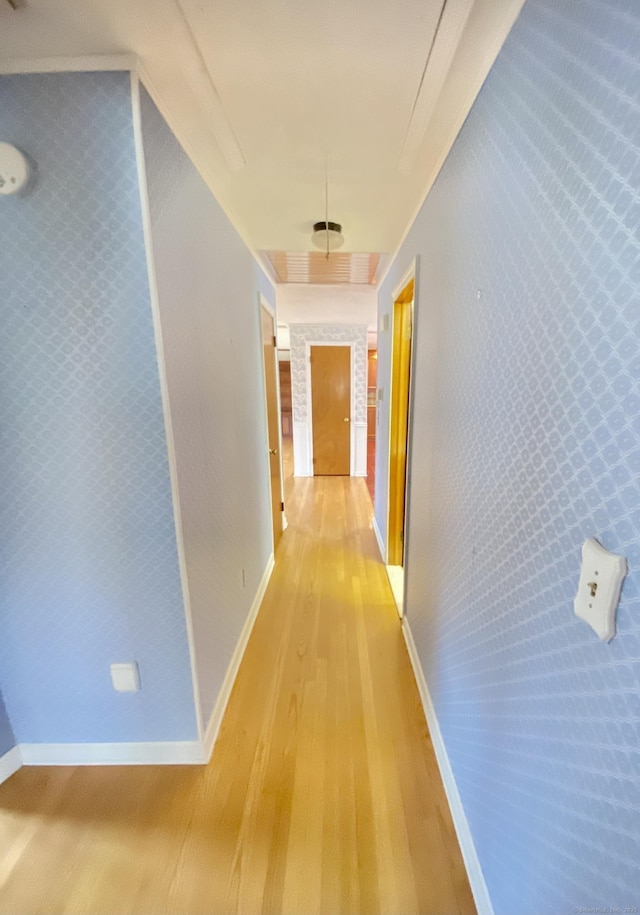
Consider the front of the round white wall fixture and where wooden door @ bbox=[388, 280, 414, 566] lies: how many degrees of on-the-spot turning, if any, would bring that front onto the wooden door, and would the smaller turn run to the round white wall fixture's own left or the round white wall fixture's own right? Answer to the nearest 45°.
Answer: approximately 90° to the round white wall fixture's own left

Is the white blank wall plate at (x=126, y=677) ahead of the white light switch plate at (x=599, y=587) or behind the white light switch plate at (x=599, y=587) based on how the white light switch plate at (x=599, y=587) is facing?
ahead

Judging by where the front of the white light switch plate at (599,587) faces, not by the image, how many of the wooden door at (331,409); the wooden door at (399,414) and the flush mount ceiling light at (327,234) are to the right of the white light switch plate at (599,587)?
3

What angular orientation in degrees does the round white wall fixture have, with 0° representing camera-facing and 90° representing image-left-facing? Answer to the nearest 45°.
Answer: approximately 0°

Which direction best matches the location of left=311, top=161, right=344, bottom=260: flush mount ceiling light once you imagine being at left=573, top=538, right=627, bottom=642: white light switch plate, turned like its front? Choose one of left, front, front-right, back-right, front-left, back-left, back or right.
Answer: right

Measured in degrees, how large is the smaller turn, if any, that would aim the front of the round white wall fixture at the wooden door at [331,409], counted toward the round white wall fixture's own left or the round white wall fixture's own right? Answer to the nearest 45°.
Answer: approximately 135° to the round white wall fixture's own left

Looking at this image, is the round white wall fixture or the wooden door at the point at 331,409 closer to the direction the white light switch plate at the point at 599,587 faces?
the round white wall fixture

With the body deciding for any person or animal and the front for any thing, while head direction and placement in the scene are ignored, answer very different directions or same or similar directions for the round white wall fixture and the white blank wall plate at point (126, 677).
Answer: same or similar directions

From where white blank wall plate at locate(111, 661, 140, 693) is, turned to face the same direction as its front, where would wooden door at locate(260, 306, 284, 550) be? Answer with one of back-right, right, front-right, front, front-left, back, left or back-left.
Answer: back-left

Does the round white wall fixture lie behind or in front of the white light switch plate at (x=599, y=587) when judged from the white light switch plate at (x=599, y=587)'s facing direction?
in front

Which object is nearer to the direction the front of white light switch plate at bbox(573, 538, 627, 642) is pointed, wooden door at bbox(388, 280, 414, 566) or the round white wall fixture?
the round white wall fixture

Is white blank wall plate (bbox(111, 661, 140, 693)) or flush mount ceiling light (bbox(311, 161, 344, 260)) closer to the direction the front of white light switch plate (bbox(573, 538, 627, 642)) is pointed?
the white blank wall plate

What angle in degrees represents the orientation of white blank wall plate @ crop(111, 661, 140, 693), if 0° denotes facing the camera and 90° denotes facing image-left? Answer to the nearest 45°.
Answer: approximately 0°
